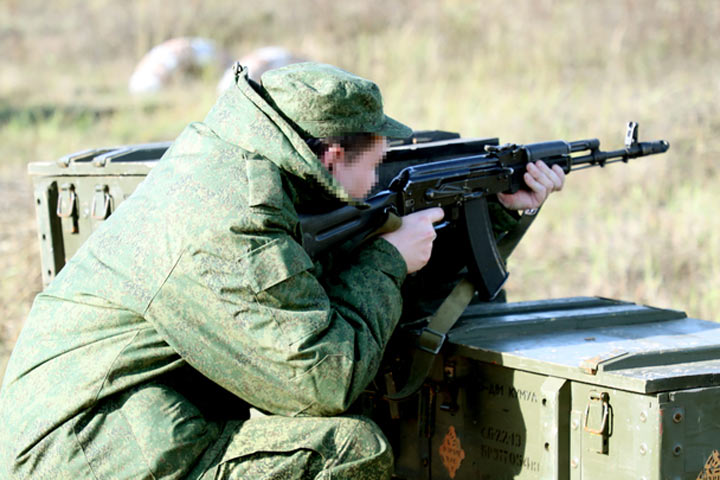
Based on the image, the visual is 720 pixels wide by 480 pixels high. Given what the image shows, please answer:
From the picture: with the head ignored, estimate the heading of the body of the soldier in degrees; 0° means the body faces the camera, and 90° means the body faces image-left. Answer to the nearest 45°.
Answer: approximately 270°

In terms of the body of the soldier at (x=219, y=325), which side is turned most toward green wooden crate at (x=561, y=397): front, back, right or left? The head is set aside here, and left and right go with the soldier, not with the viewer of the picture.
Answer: front

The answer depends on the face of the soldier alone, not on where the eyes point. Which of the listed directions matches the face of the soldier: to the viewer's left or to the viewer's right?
to the viewer's right
